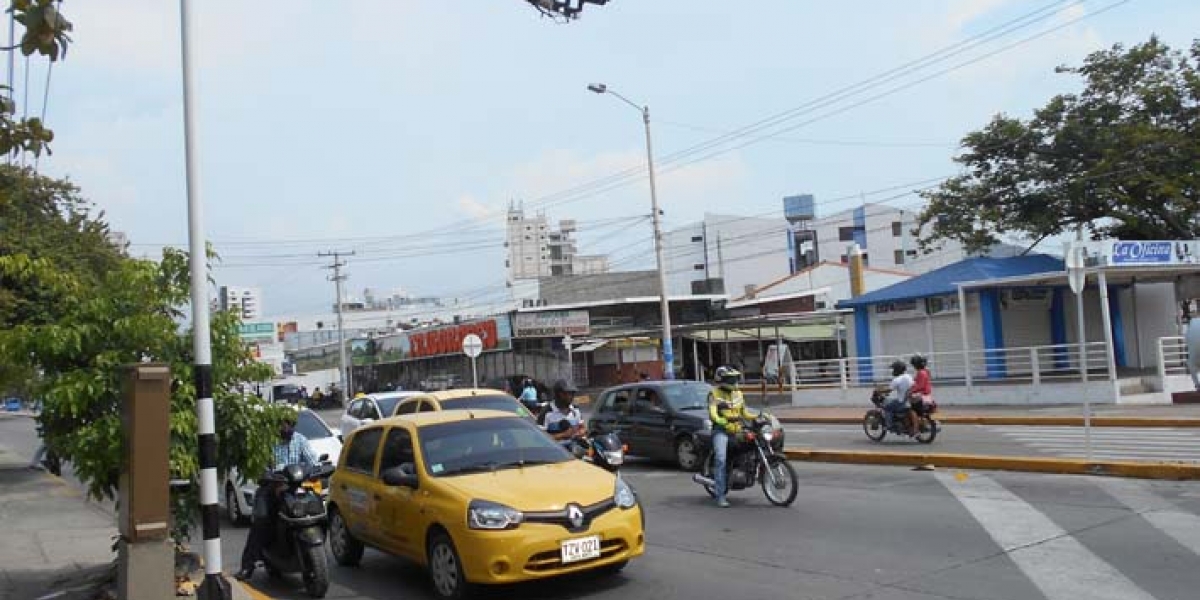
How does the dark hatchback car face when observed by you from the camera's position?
facing the viewer and to the right of the viewer

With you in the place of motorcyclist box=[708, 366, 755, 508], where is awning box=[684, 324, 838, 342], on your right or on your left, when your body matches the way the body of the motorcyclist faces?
on your left

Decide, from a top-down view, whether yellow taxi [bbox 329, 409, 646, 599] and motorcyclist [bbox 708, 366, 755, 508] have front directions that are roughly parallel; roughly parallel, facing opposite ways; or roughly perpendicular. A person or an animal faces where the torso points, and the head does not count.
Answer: roughly parallel

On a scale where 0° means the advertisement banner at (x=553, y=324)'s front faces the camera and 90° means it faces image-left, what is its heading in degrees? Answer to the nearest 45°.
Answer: approximately 0°

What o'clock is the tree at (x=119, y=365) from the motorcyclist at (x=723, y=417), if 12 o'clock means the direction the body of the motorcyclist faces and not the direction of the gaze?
The tree is roughly at 3 o'clock from the motorcyclist.

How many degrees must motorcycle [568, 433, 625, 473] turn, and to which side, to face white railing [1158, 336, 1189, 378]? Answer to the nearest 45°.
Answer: approximately 90° to its left

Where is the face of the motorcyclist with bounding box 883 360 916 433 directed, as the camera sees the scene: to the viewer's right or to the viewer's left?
to the viewer's left

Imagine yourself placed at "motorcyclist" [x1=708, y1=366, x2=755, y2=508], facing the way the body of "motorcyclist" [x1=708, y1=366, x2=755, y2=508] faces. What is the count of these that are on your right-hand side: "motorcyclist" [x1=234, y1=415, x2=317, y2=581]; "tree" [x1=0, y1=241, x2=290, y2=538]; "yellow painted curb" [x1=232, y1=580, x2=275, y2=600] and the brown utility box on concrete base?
4

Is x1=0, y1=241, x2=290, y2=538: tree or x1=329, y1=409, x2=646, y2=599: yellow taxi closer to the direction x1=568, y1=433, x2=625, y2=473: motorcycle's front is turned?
the yellow taxi

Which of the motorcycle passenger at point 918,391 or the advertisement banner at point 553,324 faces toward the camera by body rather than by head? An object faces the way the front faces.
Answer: the advertisement banner

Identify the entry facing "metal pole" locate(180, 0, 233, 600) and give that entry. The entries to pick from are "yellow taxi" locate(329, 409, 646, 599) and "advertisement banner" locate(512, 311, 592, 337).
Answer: the advertisement banner

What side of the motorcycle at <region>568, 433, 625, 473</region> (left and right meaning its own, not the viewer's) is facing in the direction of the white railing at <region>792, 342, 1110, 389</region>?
left

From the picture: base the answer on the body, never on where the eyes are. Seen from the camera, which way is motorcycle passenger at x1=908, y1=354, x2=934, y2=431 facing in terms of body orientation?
to the viewer's left

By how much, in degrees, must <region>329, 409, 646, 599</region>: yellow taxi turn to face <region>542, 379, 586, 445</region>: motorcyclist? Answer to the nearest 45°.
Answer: approximately 135° to its left

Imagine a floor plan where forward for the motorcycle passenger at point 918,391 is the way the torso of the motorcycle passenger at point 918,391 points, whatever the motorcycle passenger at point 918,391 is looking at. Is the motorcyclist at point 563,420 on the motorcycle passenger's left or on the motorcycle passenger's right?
on the motorcycle passenger's left

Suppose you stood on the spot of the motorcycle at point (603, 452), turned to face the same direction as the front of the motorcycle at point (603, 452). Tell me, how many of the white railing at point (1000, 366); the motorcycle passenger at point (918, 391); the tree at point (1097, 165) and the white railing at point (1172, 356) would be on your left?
4

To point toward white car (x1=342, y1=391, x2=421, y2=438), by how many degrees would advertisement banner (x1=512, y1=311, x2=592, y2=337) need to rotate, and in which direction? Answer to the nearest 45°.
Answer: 0° — it already faces it

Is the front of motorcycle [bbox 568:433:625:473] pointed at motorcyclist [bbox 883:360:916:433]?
no

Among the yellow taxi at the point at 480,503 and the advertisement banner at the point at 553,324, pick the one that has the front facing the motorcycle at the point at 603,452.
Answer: the advertisement banner
